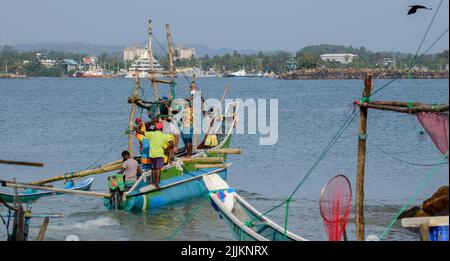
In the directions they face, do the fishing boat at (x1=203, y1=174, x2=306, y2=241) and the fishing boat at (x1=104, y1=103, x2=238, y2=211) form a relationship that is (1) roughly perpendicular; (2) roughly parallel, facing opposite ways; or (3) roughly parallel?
roughly perpendicular

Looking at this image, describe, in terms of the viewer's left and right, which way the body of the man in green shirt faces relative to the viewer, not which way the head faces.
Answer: facing away from the viewer

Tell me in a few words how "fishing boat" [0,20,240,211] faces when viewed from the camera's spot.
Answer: facing away from the viewer and to the right of the viewer

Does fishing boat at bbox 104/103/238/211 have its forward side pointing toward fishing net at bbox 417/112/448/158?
no

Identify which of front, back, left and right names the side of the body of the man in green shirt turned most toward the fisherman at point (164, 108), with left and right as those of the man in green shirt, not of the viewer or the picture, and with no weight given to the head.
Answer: front

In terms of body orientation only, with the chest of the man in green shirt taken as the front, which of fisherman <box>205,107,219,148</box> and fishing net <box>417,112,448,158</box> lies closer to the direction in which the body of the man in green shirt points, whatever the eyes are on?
the fisherman

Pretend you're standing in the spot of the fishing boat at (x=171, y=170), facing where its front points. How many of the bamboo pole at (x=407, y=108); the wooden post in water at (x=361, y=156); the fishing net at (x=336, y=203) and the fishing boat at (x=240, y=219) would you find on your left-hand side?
0

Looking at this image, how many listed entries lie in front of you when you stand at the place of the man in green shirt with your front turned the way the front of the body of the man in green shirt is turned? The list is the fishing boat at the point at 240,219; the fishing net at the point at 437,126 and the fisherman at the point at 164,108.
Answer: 1
